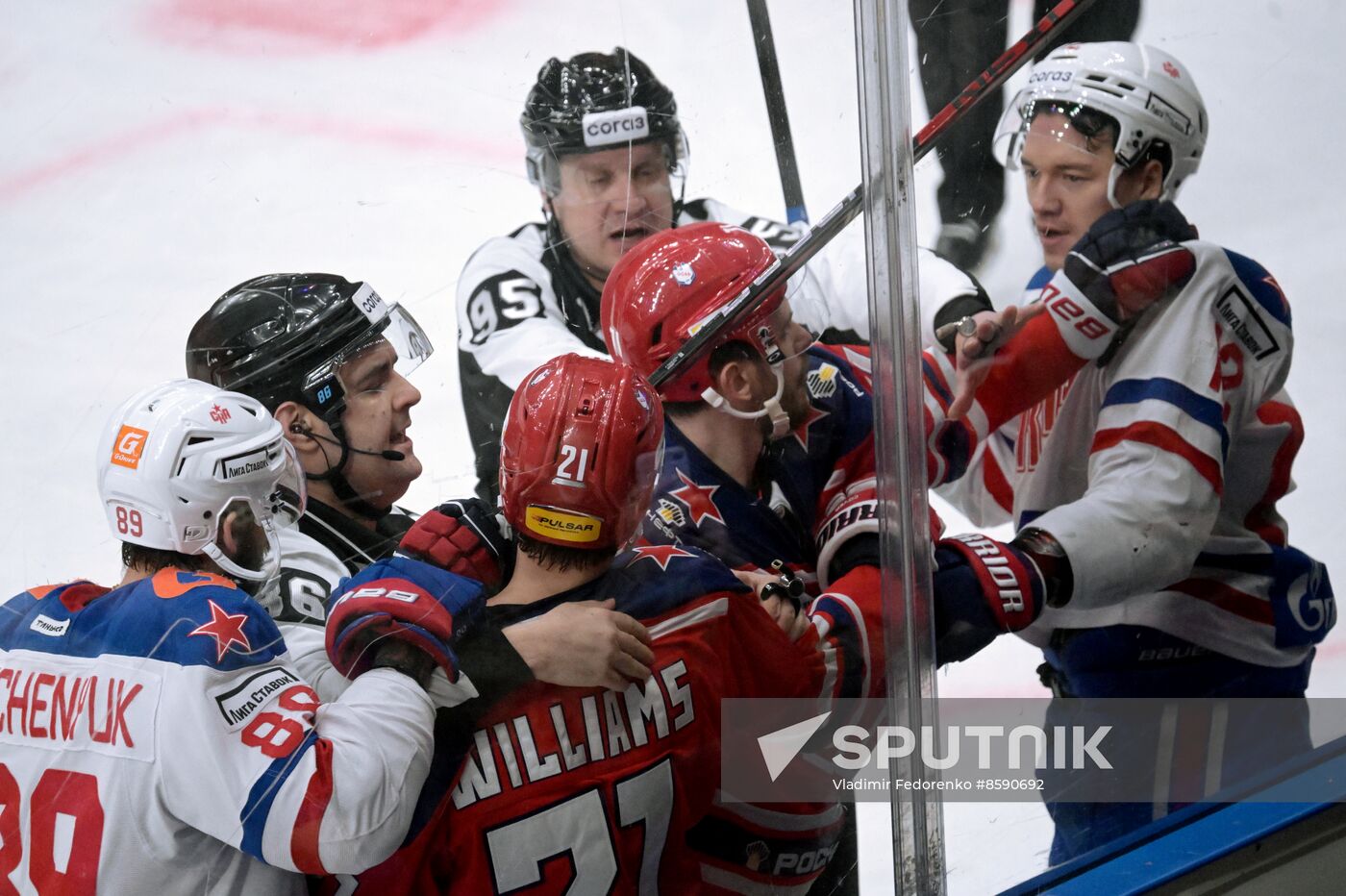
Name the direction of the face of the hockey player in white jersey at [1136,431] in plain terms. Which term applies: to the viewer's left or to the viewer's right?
to the viewer's left

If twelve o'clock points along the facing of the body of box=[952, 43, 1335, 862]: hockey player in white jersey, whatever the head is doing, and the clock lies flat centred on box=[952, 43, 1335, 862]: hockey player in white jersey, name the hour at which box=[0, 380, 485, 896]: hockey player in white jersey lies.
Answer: box=[0, 380, 485, 896]: hockey player in white jersey is roughly at 12 o'clock from box=[952, 43, 1335, 862]: hockey player in white jersey.

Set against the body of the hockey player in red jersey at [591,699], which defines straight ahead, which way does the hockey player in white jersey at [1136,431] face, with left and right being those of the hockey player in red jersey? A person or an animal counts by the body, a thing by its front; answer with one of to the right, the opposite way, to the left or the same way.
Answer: to the left

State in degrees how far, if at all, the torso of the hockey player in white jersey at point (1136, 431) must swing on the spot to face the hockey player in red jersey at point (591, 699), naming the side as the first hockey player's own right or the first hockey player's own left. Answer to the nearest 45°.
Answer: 0° — they already face them

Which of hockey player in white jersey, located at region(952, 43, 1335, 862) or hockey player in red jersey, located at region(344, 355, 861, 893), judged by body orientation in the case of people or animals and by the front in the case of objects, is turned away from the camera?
the hockey player in red jersey

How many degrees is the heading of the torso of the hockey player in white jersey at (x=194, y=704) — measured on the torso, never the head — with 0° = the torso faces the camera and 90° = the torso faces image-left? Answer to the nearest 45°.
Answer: approximately 225°

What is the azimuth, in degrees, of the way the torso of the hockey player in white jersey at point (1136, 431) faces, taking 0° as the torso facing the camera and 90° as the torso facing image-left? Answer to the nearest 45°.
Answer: approximately 45°

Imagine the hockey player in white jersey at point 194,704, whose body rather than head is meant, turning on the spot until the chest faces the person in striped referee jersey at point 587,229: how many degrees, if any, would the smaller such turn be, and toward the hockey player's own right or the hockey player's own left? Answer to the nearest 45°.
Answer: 0° — they already face them

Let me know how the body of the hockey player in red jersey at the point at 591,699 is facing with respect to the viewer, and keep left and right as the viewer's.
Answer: facing away from the viewer

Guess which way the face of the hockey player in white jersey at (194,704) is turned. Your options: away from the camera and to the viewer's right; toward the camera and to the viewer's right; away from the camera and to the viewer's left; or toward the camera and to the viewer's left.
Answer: away from the camera and to the viewer's right
